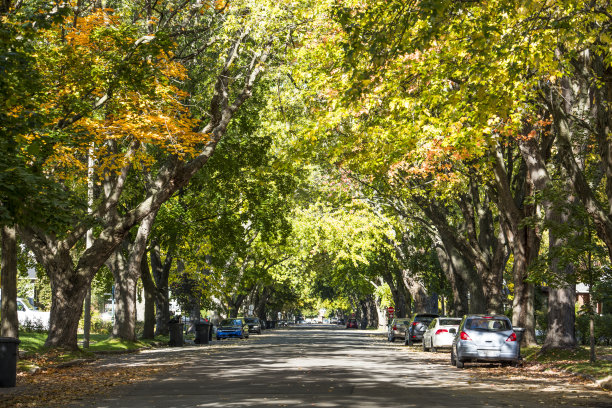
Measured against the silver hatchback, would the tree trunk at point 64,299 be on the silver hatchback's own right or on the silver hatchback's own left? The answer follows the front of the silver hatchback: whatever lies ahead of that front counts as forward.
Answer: on the silver hatchback's own left

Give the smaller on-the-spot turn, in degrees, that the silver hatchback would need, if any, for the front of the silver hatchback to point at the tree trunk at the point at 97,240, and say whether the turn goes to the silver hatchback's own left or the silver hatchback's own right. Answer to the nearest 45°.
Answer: approximately 90° to the silver hatchback's own left

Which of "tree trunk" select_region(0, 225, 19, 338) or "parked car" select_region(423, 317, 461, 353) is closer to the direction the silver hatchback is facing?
the parked car

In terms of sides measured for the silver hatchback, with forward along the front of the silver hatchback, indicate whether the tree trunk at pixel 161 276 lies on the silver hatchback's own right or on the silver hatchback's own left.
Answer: on the silver hatchback's own left

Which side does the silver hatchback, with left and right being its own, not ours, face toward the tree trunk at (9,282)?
left

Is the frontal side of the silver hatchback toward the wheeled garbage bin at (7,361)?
no

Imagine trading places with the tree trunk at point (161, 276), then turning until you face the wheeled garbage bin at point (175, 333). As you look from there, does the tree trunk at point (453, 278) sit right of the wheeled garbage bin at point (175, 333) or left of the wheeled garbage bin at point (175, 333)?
left

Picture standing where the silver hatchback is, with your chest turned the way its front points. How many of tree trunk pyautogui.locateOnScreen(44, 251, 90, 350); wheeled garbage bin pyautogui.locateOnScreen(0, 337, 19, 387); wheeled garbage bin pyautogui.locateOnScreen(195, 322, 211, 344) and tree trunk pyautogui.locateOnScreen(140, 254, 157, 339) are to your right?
0

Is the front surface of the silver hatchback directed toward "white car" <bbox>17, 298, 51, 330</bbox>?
no

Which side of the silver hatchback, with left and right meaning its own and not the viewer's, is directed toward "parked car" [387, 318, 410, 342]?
front

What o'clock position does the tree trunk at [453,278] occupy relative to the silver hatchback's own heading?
The tree trunk is roughly at 12 o'clock from the silver hatchback.

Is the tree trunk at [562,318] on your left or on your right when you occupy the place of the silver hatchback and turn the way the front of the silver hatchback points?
on your right

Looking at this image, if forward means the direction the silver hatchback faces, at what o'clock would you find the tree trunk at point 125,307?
The tree trunk is roughly at 10 o'clock from the silver hatchback.

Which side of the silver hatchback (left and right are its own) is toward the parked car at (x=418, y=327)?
front

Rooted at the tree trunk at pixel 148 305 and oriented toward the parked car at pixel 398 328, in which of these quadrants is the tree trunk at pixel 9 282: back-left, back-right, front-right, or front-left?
back-right

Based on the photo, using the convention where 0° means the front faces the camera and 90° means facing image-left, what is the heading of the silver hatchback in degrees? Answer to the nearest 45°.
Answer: approximately 180°
